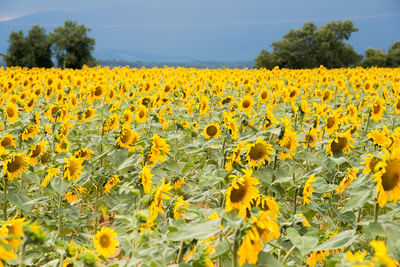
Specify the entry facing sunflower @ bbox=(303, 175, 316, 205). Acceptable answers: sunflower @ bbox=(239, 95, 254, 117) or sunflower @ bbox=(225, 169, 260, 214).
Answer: sunflower @ bbox=(239, 95, 254, 117)

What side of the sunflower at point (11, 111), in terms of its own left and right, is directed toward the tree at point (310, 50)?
back

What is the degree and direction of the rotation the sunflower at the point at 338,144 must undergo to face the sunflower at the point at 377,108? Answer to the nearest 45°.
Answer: approximately 135° to its right

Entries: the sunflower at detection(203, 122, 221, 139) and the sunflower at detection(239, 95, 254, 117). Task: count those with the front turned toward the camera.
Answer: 2

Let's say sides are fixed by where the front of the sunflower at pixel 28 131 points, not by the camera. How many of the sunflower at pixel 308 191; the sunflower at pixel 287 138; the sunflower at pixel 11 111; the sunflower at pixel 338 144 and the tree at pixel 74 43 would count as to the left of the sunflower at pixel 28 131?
3

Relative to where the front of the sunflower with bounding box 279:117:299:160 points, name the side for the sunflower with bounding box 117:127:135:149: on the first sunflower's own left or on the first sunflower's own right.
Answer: on the first sunflower's own right

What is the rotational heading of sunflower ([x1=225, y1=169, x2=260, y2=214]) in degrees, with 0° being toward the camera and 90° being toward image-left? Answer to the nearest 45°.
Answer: approximately 45°
